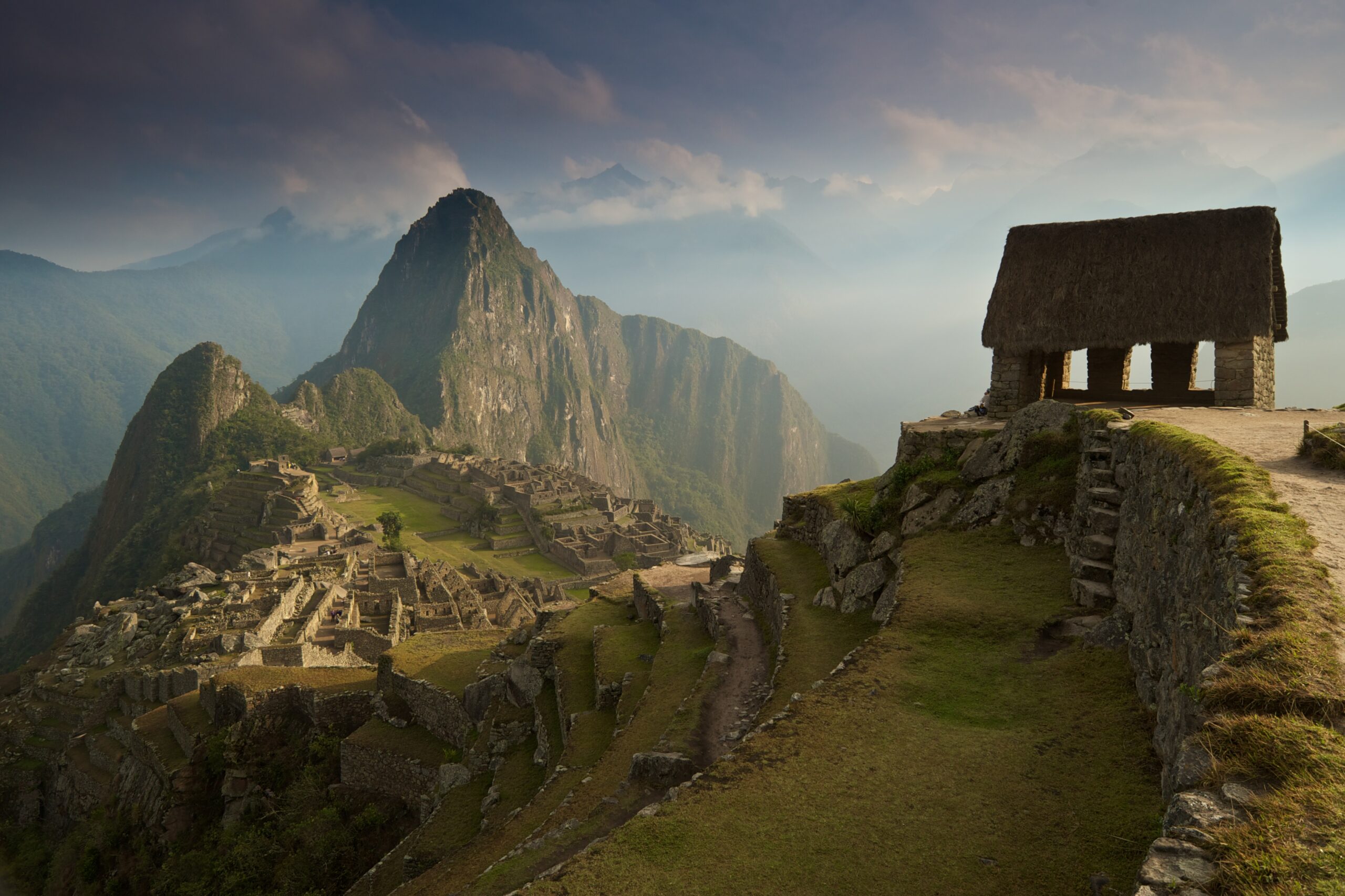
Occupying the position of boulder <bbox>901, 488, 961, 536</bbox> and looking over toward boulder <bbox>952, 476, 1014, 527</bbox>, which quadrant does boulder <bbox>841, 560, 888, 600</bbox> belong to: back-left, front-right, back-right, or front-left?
back-right

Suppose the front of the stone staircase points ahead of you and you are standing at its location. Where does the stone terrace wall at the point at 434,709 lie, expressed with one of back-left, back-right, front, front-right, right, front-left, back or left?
right

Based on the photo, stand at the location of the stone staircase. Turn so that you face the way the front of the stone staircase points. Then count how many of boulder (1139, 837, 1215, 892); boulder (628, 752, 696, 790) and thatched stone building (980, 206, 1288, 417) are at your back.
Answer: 1

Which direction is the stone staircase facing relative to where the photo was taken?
toward the camera

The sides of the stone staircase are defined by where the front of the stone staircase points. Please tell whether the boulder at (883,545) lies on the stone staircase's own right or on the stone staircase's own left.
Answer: on the stone staircase's own right

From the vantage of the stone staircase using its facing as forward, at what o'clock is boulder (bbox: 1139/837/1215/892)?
The boulder is roughly at 12 o'clock from the stone staircase.

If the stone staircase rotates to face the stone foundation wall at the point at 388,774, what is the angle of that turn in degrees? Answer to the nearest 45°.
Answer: approximately 90° to its right

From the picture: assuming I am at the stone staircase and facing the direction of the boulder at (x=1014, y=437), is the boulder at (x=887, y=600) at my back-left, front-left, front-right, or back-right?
front-left

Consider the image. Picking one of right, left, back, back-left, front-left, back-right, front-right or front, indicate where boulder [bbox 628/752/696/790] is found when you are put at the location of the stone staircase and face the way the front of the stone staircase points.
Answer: front-right

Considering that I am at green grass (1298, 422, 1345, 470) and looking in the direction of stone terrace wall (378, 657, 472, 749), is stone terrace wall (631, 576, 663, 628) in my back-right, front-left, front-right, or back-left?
front-right

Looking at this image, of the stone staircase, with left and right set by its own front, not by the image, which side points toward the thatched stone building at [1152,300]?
back

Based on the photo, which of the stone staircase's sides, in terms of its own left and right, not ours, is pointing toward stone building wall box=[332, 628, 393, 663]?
right
